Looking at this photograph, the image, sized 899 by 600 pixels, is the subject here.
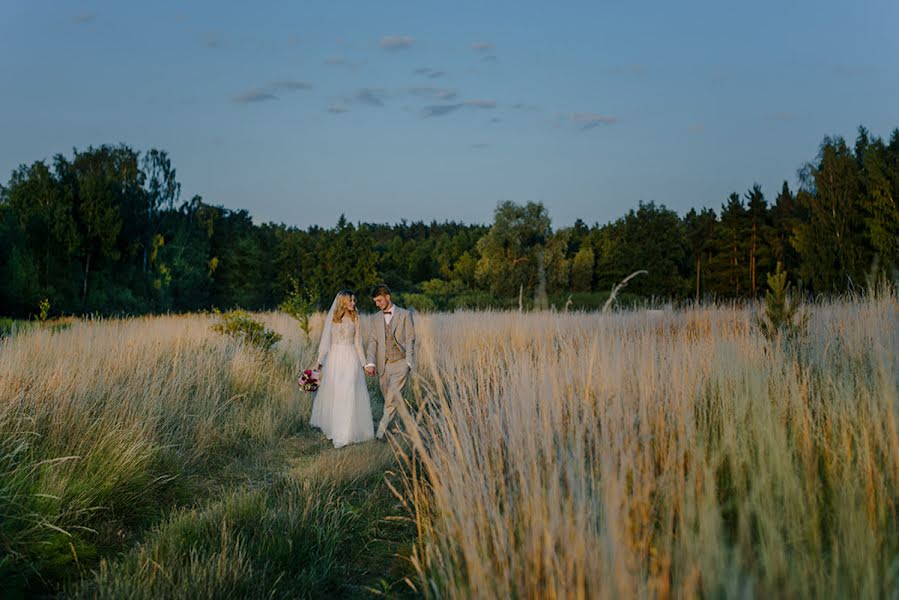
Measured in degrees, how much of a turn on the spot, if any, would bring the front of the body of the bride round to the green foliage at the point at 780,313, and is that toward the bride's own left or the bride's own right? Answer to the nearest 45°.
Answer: approximately 90° to the bride's own left

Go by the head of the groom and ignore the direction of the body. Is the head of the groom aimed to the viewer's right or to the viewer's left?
to the viewer's left

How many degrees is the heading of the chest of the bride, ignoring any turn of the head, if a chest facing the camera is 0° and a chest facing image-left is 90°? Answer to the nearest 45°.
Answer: approximately 0°

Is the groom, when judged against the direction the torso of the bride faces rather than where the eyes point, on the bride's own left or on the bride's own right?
on the bride's own left
